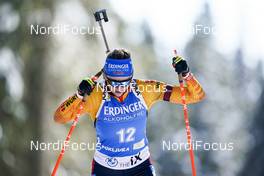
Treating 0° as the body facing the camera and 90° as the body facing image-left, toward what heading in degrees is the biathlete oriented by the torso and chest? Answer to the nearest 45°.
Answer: approximately 0°
